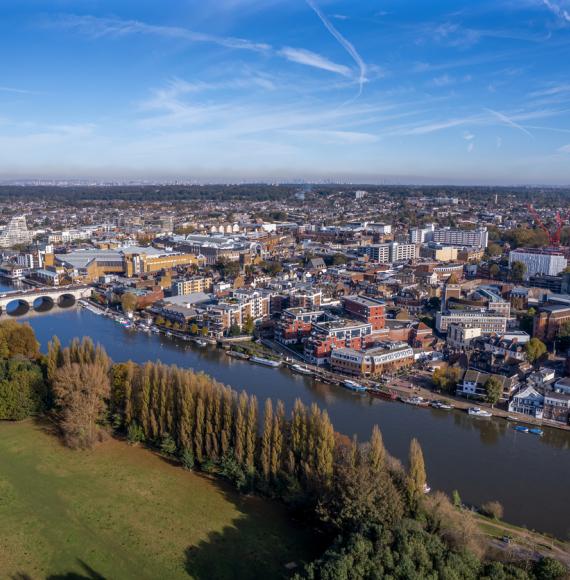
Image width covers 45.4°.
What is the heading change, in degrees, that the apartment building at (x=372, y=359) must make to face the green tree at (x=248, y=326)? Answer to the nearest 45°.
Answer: approximately 135° to its right

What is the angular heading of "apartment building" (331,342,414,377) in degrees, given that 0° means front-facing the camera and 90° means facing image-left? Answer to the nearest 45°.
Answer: approximately 0°

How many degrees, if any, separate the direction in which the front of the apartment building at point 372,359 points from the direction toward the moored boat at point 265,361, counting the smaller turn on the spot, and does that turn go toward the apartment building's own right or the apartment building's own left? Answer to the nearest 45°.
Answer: approximately 90° to the apartment building's own right

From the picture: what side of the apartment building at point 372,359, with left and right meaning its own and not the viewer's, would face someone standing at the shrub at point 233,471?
front

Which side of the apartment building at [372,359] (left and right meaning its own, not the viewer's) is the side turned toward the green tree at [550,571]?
front

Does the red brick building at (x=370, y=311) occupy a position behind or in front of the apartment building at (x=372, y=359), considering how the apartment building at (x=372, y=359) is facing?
behind

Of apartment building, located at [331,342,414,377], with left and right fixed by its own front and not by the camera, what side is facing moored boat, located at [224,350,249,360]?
right

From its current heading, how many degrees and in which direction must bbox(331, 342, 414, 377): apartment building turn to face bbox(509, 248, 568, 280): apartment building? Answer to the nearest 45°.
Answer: approximately 135° to its left

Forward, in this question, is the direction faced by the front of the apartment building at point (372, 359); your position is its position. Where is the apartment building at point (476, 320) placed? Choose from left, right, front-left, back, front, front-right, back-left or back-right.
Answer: back-left

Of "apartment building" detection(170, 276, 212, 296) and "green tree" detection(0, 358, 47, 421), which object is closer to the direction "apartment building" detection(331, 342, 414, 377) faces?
the green tree

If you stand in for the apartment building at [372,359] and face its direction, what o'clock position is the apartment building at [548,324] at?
the apartment building at [548,324] is roughly at 8 o'clock from the apartment building at [372,359].

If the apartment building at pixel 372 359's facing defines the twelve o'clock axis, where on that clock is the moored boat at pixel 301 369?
The moored boat is roughly at 3 o'clock from the apartment building.

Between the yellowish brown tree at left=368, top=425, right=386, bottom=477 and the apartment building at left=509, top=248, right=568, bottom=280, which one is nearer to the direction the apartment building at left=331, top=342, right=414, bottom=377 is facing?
the yellowish brown tree
